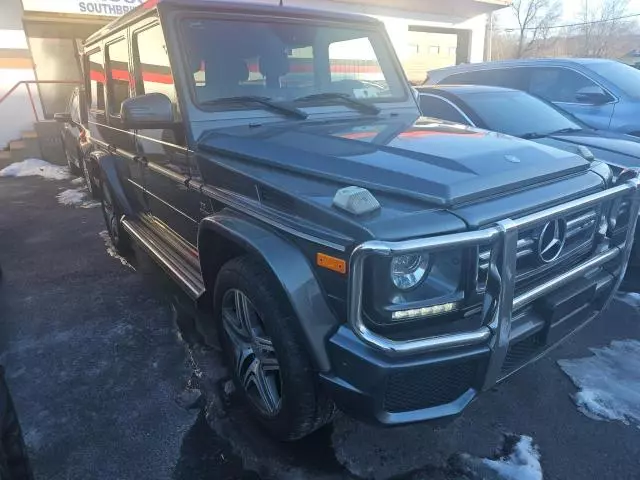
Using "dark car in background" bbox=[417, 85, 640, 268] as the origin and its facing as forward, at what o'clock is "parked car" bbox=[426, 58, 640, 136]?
The parked car is roughly at 8 o'clock from the dark car in background.

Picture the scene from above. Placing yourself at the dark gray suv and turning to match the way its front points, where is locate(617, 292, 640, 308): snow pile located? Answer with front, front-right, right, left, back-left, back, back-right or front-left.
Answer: left

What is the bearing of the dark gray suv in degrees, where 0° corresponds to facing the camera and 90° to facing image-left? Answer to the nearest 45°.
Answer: approximately 315°

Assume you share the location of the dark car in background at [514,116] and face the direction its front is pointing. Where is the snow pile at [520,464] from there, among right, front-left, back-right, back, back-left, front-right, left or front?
front-right

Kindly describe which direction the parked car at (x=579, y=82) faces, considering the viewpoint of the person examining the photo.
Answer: facing the viewer and to the right of the viewer

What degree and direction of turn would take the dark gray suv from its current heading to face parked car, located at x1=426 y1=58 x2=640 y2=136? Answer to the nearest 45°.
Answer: approximately 90° to its left

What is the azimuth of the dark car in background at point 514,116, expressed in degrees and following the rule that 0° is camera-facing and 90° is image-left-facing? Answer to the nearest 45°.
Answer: approximately 315°

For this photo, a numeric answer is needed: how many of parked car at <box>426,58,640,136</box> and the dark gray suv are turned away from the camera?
0

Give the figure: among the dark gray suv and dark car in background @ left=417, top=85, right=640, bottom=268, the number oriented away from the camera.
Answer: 0
